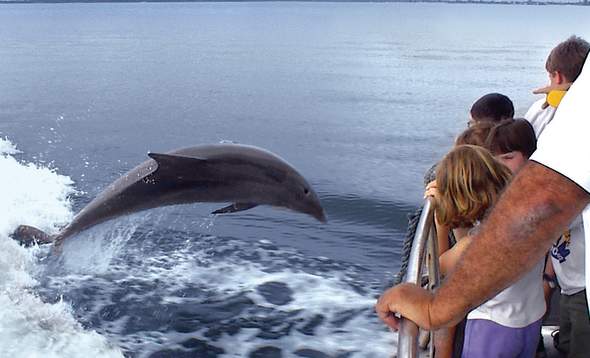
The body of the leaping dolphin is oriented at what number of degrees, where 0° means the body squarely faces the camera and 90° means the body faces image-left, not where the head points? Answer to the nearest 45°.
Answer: approximately 270°

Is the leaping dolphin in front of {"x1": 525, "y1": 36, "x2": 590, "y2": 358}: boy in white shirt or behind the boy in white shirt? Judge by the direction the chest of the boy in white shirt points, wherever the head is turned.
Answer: in front

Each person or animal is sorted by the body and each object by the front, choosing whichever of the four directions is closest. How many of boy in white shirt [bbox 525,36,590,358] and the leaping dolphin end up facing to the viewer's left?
1

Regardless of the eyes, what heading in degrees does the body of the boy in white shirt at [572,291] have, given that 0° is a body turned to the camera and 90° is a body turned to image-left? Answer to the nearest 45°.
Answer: approximately 90°

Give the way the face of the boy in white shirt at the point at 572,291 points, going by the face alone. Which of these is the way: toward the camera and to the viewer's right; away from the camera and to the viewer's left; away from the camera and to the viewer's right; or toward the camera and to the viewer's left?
away from the camera and to the viewer's left

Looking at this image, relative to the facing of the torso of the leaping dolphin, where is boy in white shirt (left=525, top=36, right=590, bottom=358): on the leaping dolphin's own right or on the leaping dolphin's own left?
on the leaping dolphin's own right
